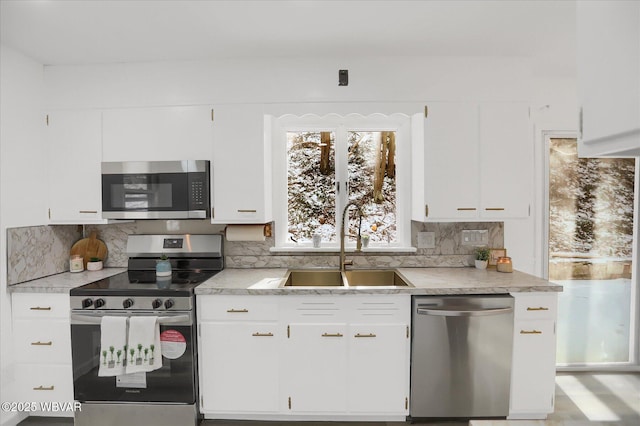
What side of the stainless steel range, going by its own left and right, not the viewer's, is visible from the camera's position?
front

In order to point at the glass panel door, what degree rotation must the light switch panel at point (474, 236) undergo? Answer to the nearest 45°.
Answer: approximately 135° to its left

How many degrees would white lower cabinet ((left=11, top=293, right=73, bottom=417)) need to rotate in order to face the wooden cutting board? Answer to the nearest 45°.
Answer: approximately 135° to its left

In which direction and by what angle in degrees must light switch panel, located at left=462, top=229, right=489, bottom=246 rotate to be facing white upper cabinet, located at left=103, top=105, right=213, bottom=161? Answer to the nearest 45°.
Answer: approximately 45° to its right

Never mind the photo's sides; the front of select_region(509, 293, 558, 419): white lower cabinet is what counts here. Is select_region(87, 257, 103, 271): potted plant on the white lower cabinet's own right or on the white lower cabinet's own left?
on the white lower cabinet's own right

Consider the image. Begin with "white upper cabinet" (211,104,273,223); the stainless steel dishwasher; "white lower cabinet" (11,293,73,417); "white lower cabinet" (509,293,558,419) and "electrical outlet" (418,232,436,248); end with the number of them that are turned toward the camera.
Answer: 5

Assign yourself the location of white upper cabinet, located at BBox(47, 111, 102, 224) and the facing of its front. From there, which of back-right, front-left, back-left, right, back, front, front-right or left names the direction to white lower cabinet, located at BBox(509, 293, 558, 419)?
front-left

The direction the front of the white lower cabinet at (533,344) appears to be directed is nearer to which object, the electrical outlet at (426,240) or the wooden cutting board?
the wooden cutting board

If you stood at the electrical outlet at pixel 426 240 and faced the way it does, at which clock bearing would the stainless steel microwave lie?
The stainless steel microwave is roughly at 2 o'clock from the electrical outlet.

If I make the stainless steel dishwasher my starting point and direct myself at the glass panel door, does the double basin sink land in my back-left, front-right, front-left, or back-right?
back-left

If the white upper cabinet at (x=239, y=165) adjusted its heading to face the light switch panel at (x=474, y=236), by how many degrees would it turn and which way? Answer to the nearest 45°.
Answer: approximately 90° to its left

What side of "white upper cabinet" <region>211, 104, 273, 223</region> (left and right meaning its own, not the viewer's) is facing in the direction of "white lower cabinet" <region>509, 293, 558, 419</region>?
left
